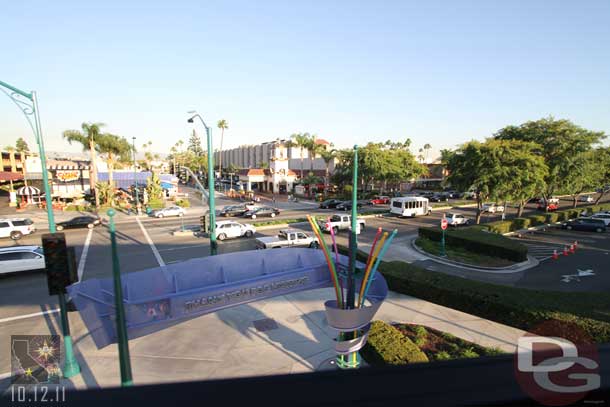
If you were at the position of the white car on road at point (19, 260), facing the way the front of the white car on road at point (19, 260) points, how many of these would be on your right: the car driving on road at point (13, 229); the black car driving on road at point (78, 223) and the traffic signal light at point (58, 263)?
1

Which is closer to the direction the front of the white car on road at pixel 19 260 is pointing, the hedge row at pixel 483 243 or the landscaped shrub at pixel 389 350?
the hedge row

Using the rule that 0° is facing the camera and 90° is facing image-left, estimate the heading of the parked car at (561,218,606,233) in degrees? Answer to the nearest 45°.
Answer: approximately 90°

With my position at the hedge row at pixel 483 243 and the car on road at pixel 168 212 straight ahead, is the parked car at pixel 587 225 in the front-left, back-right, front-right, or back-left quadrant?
back-right

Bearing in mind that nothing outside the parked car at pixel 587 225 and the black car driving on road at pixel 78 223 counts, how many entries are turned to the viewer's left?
2

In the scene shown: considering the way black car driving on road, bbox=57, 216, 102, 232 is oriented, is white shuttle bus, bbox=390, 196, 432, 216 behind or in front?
behind

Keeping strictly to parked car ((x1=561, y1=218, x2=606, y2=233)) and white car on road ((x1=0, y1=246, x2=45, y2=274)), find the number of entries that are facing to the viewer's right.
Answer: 1

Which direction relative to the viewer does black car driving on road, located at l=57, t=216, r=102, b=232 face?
to the viewer's left

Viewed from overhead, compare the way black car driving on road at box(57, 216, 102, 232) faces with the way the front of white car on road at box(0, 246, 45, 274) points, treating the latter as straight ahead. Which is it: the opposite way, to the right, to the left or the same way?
the opposite way

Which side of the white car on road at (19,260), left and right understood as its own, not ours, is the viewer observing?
right

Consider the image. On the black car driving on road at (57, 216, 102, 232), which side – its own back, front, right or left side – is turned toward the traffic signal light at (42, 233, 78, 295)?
left

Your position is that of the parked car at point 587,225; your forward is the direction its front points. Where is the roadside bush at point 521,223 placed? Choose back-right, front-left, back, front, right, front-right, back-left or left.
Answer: front-left

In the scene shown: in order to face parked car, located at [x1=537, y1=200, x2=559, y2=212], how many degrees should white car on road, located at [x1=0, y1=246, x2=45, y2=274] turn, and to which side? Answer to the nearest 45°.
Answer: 0° — it already faces it

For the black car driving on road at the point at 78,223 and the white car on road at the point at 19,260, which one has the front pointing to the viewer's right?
the white car on road at the point at 19,260

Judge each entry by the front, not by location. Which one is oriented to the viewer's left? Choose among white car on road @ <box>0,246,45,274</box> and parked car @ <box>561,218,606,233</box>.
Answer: parked car @ <box>561,218,606,233</box>

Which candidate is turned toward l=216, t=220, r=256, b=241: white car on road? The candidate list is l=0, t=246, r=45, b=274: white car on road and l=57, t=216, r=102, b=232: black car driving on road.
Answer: l=0, t=246, r=45, b=274: white car on road

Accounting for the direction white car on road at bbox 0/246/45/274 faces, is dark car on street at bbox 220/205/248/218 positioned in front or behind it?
in front
